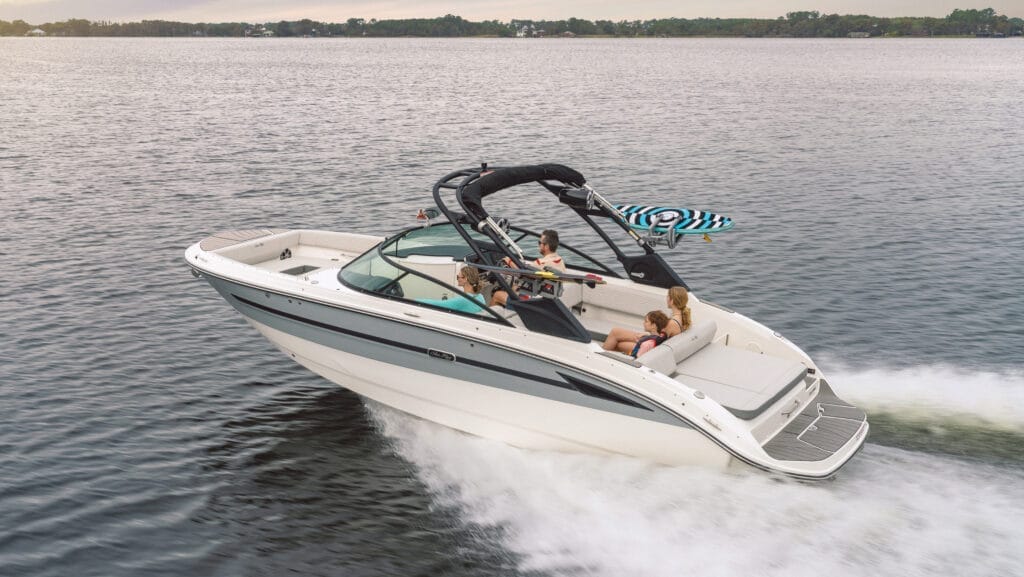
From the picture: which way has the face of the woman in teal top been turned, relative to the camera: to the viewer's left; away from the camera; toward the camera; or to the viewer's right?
to the viewer's left

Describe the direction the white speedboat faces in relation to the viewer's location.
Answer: facing away from the viewer and to the left of the viewer
